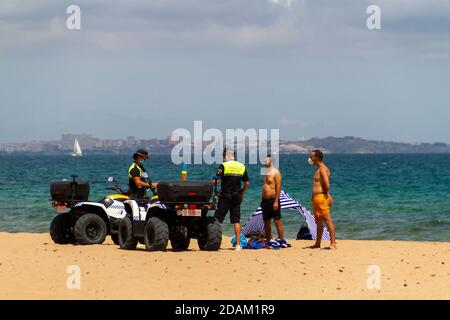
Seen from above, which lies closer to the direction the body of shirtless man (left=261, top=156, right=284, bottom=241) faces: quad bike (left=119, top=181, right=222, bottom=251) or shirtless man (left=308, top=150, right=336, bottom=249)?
the quad bike

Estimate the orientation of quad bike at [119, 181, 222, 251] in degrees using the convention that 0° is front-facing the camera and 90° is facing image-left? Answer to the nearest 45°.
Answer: approximately 135°

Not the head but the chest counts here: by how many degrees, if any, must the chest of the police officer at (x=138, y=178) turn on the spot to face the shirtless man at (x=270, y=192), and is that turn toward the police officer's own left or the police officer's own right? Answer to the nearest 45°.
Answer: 0° — they already face them

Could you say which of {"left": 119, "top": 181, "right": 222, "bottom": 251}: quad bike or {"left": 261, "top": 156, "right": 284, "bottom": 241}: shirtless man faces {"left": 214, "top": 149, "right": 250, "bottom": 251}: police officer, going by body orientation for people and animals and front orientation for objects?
the shirtless man

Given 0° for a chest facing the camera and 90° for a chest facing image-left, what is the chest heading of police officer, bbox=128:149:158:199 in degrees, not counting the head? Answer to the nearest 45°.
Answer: approximately 270°

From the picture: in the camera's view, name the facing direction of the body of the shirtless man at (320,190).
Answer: to the viewer's left

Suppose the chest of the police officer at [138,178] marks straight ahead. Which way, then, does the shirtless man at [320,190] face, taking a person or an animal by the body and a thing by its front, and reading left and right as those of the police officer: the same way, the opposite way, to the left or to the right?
the opposite way

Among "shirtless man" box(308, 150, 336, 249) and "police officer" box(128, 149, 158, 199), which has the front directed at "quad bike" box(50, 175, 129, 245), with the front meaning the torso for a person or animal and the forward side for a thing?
the shirtless man

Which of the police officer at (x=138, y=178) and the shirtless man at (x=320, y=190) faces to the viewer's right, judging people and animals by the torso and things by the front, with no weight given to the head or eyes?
the police officer

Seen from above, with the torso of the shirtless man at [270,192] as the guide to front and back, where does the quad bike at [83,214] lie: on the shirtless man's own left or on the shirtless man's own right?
on the shirtless man's own right
